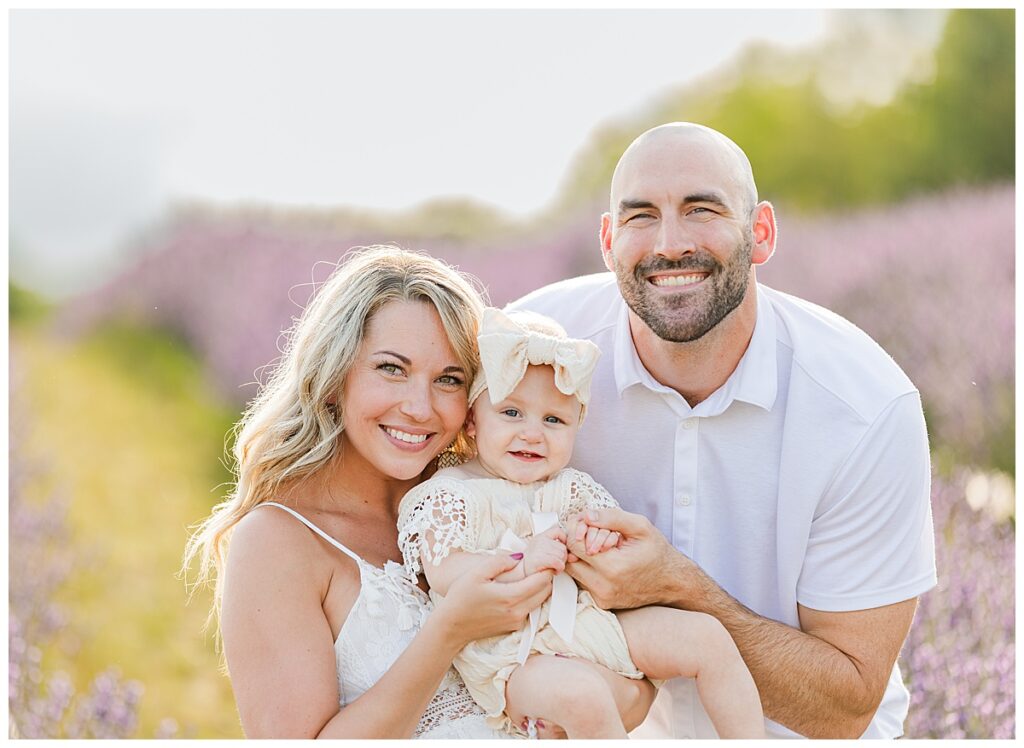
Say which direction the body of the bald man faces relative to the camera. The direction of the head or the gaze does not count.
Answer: toward the camera

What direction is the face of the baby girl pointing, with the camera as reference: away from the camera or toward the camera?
toward the camera

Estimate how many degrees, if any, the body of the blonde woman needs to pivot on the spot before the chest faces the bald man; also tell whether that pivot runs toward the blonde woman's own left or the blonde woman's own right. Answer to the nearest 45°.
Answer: approximately 45° to the blonde woman's own left

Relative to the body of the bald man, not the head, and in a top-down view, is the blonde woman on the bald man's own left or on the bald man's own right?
on the bald man's own right

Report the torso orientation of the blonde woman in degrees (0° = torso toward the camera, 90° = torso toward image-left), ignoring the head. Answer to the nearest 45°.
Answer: approximately 315°

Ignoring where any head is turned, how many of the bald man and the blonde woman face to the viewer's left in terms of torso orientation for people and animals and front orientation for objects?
0
